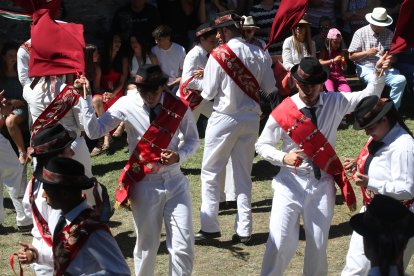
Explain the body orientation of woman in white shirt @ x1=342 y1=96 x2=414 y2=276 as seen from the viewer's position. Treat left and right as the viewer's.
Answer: facing to the left of the viewer

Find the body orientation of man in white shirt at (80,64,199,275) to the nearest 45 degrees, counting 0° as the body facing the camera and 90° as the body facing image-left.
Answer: approximately 0°

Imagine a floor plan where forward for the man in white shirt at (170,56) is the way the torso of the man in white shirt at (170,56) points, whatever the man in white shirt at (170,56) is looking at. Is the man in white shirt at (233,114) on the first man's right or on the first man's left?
on the first man's left

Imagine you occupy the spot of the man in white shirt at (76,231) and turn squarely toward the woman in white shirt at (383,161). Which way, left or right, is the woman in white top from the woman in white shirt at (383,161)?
left

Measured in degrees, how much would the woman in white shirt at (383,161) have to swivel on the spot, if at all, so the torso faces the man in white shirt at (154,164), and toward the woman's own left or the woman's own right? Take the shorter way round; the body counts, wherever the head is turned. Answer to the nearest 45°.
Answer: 0° — they already face them

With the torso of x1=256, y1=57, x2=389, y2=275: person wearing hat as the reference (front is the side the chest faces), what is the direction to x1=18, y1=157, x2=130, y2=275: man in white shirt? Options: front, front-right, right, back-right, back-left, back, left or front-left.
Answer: front-right

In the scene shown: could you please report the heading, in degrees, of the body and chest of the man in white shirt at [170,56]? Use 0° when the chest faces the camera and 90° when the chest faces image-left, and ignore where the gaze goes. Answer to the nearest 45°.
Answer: approximately 45°
